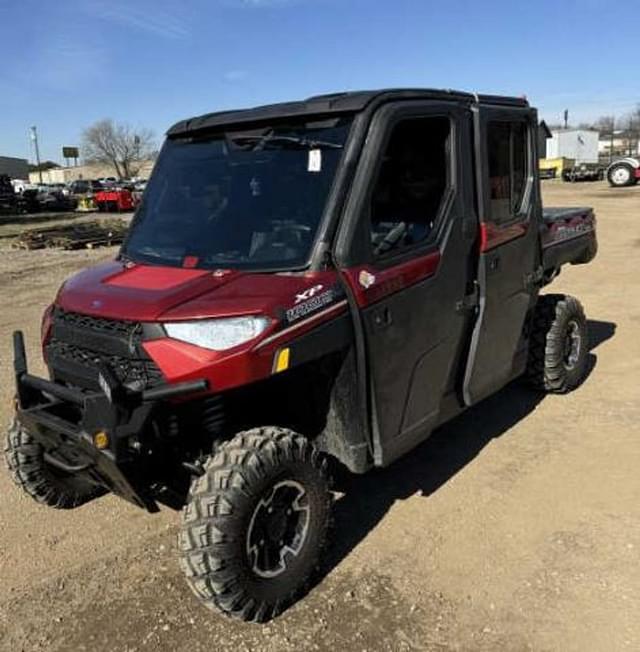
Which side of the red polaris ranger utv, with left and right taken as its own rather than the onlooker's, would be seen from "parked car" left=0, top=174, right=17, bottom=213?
right

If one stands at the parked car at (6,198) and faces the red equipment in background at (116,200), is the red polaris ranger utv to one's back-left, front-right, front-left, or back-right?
front-right

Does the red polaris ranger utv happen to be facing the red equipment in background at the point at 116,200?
no

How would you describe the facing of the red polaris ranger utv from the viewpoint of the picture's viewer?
facing the viewer and to the left of the viewer

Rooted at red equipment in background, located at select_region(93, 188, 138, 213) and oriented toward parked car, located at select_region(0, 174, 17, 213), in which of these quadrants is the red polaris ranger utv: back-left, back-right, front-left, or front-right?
back-left
